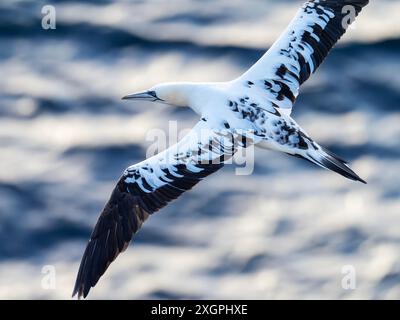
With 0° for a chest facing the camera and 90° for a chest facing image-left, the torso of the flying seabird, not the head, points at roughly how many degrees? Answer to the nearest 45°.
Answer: approximately 90°
